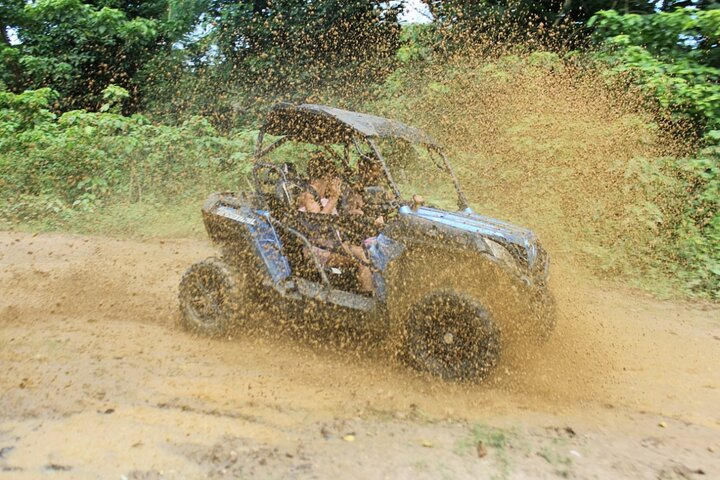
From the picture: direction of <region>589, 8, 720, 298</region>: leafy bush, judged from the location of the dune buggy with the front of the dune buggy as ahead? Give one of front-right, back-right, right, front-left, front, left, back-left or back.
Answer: left

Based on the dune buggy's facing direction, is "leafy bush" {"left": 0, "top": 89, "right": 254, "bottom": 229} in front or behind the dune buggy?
behind

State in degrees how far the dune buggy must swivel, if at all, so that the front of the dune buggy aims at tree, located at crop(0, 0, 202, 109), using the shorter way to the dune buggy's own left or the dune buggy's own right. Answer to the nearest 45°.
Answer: approximately 180°

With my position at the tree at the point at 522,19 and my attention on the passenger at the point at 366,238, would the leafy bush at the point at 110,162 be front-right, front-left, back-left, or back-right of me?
front-right

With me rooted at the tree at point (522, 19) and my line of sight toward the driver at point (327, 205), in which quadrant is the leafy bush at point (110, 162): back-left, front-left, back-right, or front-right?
front-right

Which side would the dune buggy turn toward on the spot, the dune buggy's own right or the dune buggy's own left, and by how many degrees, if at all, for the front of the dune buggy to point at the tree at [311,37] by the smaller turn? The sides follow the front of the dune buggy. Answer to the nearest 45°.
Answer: approximately 135° to the dune buggy's own left
